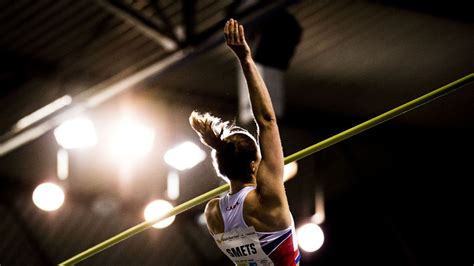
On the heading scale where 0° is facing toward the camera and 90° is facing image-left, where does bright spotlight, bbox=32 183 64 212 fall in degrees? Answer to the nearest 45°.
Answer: approximately 0°

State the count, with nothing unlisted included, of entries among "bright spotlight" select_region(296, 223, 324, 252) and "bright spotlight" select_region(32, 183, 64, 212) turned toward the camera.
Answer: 2

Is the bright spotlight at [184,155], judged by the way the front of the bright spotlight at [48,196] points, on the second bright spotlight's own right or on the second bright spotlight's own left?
on the second bright spotlight's own left

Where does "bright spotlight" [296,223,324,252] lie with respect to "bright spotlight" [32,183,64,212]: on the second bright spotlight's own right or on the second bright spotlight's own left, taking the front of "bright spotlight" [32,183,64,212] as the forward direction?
on the second bright spotlight's own left

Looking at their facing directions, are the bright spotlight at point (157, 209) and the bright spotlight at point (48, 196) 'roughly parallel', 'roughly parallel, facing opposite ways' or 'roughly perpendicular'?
roughly parallel

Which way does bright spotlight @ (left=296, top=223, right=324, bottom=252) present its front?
toward the camera

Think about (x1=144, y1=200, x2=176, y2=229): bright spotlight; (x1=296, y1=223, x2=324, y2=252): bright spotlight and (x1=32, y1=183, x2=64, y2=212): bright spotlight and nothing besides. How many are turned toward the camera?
3
